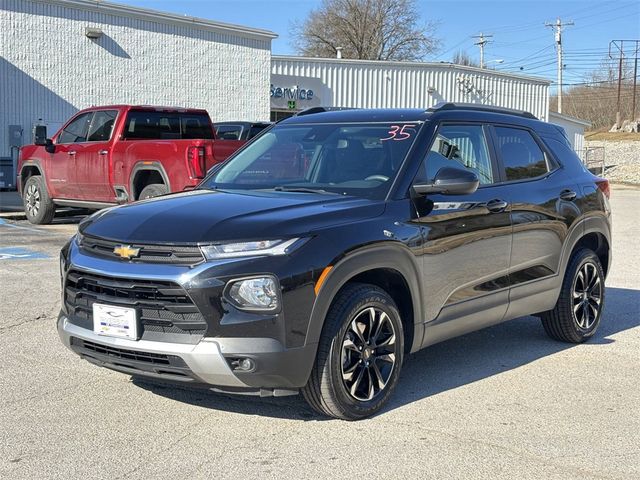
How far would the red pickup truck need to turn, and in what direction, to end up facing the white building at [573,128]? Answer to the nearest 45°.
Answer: approximately 90° to its right

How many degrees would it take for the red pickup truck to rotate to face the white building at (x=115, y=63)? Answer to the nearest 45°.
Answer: approximately 45° to its right

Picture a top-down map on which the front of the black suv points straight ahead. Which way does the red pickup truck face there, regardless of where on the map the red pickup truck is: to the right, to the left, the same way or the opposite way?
to the right

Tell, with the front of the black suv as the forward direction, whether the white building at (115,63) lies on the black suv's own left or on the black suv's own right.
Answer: on the black suv's own right

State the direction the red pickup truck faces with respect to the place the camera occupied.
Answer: facing away from the viewer and to the left of the viewer

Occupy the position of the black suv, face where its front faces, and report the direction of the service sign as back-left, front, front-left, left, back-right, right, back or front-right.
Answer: back-right

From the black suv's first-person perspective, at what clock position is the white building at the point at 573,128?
The white building is roughly at 5 o'clock from the black suv.

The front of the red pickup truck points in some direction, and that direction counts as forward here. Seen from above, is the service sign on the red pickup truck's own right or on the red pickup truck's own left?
on the red pickup truck's own right
